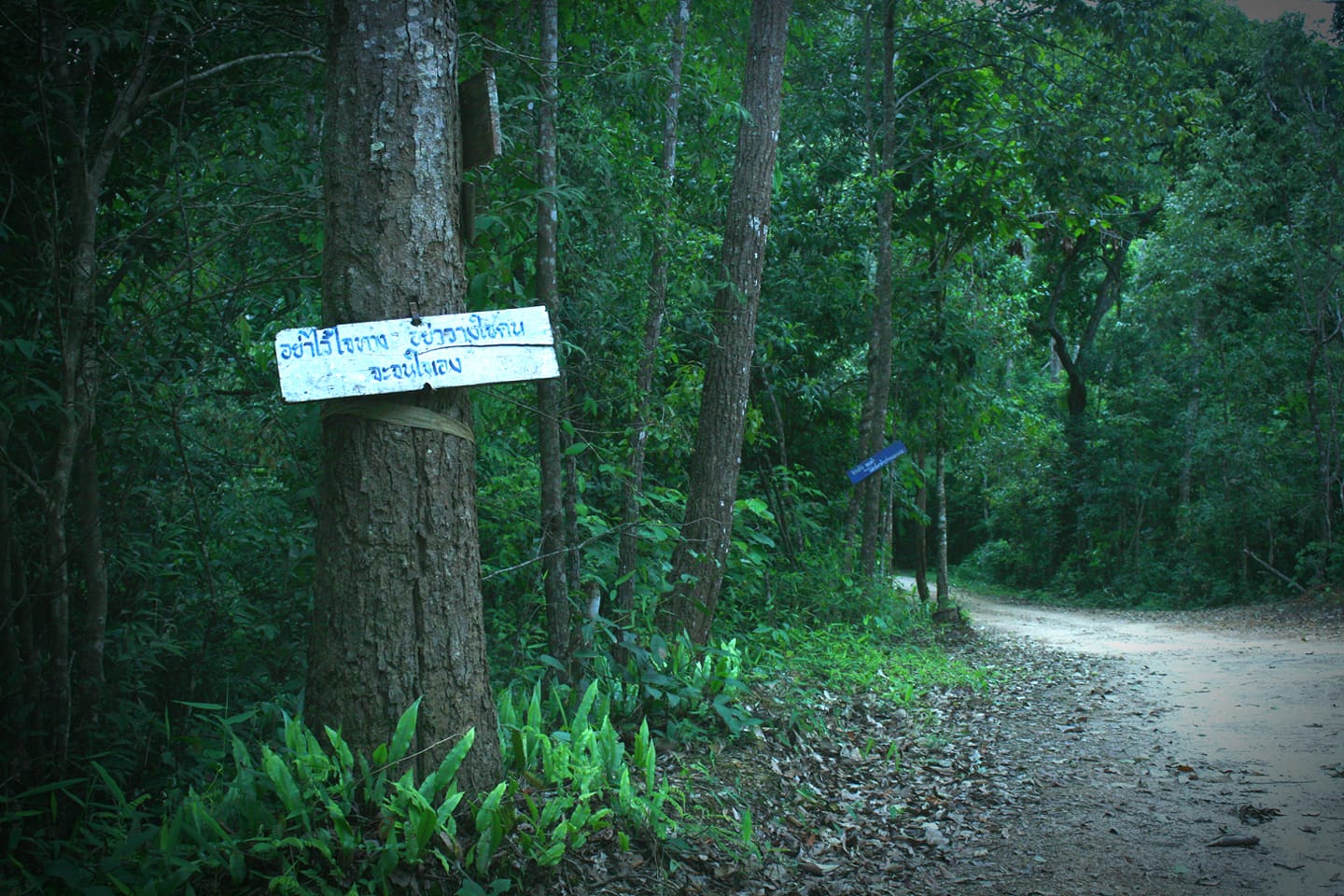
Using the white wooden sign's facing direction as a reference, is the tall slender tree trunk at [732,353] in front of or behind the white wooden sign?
behind

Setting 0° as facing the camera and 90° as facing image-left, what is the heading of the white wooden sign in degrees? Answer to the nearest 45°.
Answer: approximately 0°

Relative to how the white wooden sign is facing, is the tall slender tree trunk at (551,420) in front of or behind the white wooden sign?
behind

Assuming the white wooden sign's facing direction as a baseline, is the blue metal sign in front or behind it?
behind

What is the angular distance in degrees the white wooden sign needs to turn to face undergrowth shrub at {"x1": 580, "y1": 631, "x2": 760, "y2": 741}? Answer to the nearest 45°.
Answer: approximately 135° to its left
